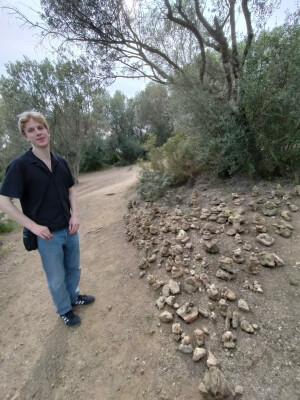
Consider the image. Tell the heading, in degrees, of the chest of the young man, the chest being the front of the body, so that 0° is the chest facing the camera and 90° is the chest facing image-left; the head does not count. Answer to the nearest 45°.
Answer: approximately 315°

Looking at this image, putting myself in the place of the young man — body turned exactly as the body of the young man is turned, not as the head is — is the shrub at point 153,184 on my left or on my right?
on my left

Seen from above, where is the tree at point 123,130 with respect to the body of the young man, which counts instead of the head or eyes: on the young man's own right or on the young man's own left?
on the young man's own left
